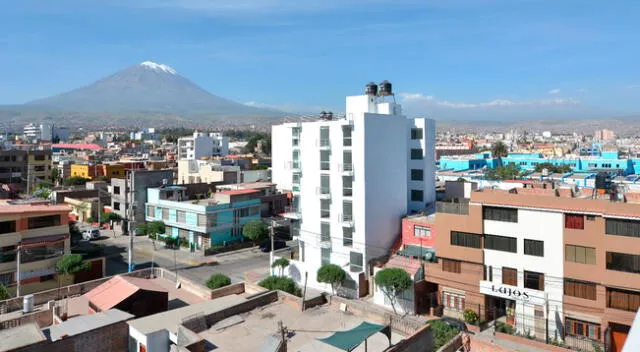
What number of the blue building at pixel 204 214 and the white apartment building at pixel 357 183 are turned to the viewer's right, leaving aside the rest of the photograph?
0

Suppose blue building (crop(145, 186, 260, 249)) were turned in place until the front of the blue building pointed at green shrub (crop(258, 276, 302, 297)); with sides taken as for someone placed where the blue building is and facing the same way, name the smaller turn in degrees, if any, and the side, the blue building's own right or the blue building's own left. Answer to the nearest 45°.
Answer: approximately 45° to the blue building's own left

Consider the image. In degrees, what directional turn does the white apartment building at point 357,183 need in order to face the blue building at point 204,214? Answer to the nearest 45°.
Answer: approximately 90° to its right

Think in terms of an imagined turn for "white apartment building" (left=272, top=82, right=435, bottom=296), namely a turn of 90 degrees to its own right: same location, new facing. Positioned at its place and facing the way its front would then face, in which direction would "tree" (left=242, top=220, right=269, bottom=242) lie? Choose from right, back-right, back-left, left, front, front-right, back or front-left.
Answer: front

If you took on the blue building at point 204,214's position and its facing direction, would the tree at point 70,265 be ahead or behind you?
ahead

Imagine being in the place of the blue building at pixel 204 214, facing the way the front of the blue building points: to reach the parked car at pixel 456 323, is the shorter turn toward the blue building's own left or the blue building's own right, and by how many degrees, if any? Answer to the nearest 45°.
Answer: approximately 90° to the blue building's own left

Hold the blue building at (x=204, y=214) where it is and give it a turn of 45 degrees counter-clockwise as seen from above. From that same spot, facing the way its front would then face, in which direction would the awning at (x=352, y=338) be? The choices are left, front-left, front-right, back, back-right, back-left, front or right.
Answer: front

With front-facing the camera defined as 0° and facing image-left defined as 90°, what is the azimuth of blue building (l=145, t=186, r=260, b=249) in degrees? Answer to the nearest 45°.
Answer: approximately 45°

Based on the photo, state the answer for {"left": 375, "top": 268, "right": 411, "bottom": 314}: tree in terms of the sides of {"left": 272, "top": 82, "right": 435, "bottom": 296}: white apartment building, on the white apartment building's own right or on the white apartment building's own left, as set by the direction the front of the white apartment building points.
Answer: on the white apartment building's own left

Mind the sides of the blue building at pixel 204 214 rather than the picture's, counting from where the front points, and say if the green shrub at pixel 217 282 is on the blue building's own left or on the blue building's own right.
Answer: on the blue building's own left

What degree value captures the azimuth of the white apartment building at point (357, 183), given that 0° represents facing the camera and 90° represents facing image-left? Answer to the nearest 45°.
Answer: approximately 45°

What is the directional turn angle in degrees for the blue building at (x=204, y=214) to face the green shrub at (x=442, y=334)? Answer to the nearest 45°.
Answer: approximately 45° to its left
